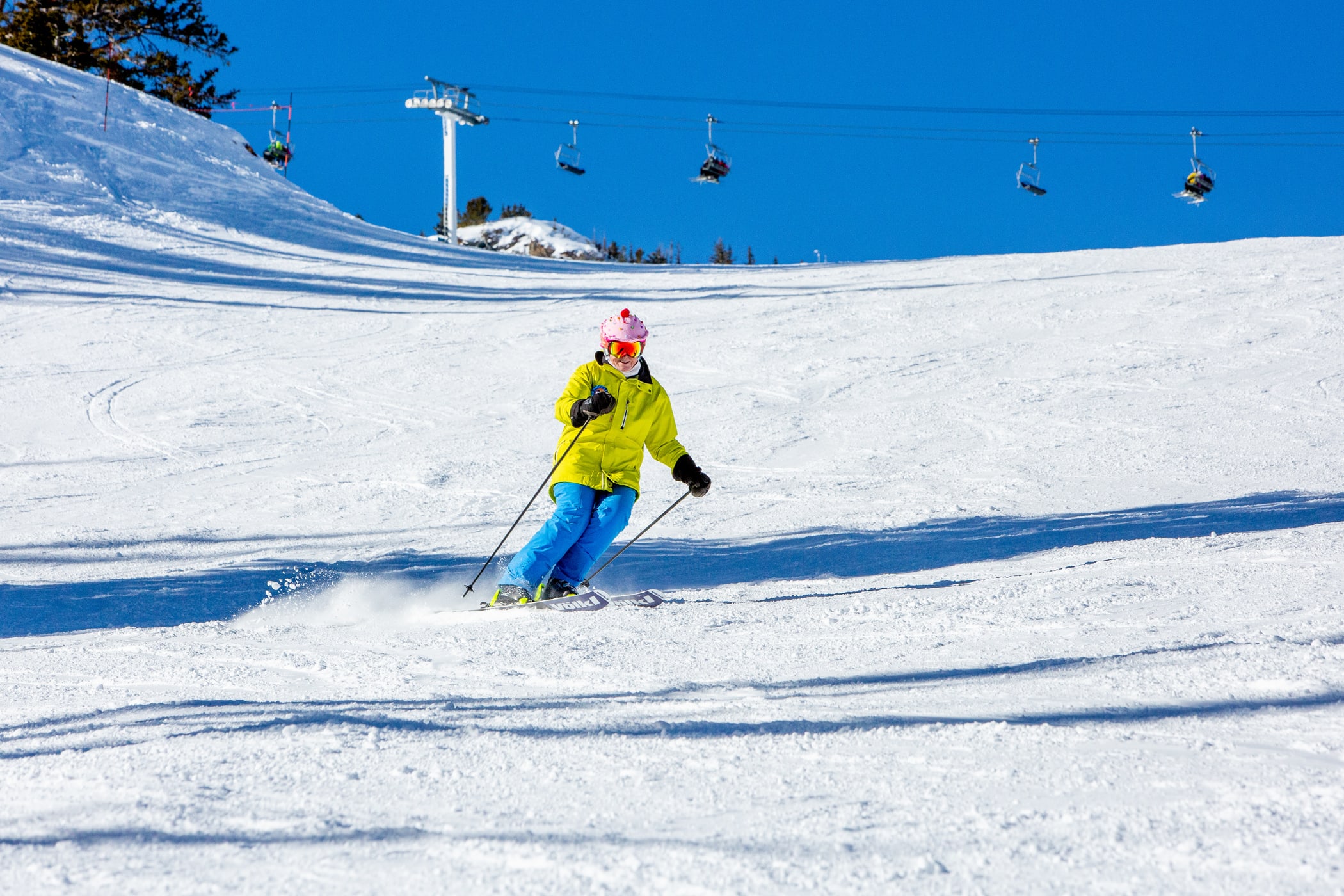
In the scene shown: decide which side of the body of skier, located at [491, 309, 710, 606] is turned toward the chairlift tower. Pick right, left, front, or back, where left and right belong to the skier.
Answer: back

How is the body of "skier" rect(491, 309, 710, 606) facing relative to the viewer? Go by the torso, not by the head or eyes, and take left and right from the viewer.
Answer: facing the viewer

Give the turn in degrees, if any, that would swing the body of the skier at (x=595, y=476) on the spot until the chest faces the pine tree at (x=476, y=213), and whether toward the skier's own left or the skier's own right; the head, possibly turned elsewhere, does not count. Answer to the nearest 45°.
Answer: approximately 180°

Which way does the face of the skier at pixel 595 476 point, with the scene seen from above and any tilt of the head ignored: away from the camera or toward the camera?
toward the camera
